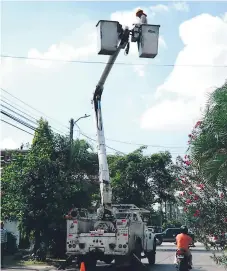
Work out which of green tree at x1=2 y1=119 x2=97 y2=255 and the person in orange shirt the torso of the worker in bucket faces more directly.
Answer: the green tree

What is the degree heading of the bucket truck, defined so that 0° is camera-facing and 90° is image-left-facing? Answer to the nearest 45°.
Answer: approximately 225°

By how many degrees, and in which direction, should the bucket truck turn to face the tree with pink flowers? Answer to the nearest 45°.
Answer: approximately 90° to its right

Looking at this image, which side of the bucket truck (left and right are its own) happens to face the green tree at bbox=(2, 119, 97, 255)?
left
